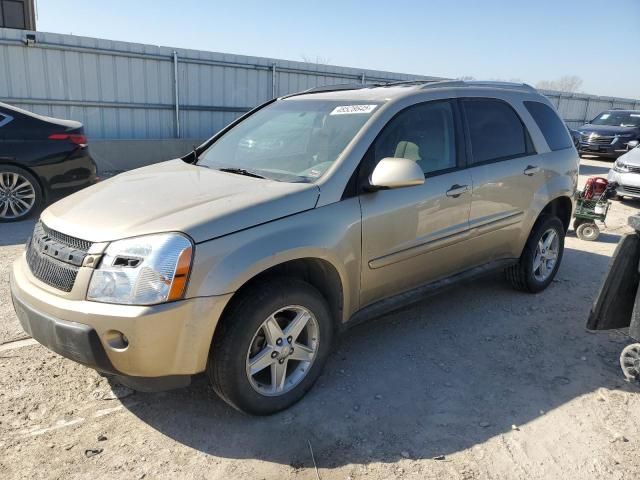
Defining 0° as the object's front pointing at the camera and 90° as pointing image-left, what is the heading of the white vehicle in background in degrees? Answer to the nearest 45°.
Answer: approximately 45°

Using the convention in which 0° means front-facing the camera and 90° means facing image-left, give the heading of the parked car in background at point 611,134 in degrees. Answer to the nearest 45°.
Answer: approximately 45°

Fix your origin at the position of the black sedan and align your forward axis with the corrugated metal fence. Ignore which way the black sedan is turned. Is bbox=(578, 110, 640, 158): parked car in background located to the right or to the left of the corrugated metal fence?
right

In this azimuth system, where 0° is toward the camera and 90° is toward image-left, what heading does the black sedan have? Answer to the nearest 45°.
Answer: approximately 90°
